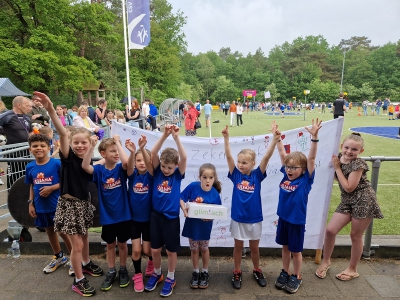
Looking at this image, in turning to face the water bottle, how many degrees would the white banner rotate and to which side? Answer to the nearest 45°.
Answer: approximately 90° to its right

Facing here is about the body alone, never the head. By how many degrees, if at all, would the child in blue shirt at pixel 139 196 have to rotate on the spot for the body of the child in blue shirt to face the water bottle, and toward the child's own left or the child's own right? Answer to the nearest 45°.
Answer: approximately 135° to the child's own right

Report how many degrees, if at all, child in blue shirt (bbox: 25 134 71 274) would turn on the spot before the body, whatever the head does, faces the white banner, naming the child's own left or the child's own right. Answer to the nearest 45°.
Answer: approximately 90° to the child's own left

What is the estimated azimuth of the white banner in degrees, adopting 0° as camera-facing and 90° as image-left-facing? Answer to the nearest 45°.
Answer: approximately 0°

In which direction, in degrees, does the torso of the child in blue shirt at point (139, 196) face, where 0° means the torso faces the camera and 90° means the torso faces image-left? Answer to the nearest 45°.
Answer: approximately 0°

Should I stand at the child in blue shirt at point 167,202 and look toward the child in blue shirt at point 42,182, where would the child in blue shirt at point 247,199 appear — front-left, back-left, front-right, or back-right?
back-right

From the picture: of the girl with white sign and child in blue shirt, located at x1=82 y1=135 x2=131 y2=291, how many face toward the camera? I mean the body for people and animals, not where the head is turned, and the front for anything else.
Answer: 2

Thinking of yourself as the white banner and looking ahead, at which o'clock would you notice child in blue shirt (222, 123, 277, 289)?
The child in blue shirt is roughly at 11 o'clock from the white banner.
